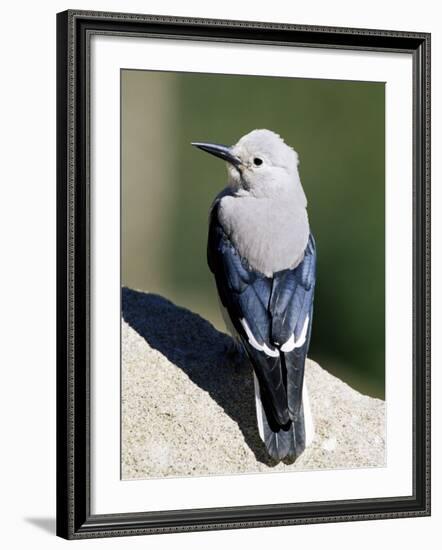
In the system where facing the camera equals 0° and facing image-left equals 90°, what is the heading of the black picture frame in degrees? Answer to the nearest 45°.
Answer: approximately 315°
